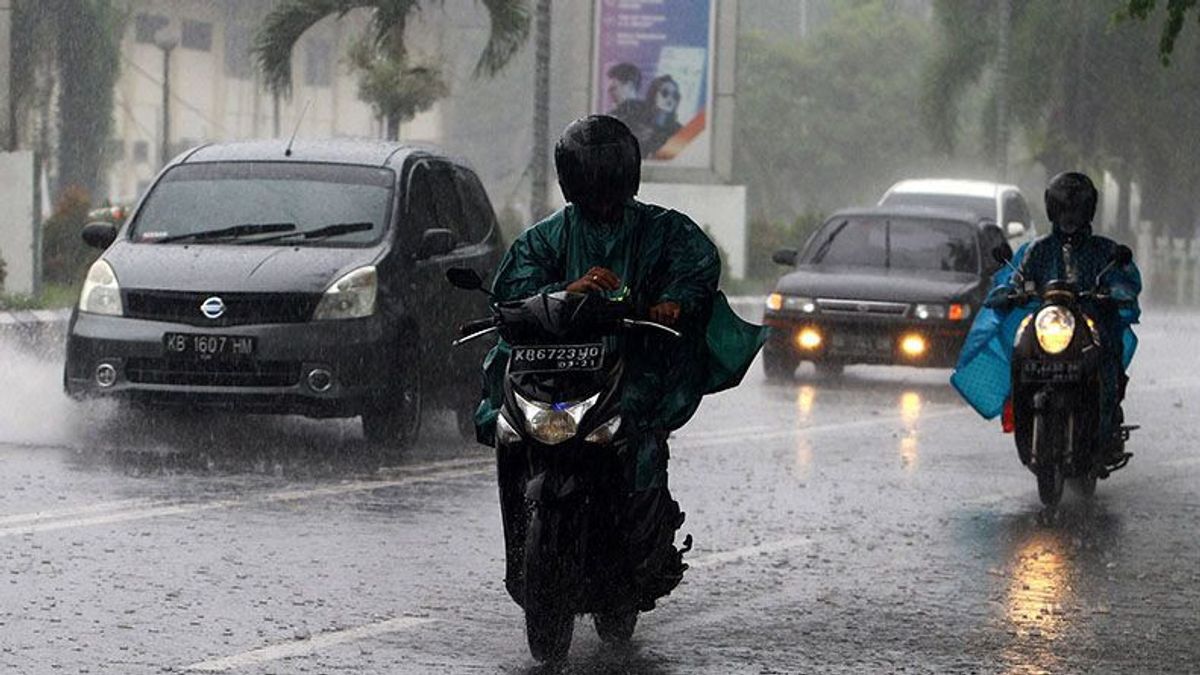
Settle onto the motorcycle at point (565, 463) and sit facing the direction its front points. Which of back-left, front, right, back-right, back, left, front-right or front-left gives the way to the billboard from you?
back

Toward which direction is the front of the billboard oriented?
toward the camera

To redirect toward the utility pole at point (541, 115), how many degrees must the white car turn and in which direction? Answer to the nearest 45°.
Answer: approximately 90° to its right

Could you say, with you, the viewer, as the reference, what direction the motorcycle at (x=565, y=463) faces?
facing the viewer

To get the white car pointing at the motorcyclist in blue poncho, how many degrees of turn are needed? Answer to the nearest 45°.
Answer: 0° — it already faces them

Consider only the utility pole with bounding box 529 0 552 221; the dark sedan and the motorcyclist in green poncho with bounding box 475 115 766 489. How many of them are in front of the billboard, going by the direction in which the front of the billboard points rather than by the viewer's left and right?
3

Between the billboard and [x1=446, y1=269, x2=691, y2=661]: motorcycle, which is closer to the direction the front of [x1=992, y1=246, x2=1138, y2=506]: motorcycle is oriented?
the motorcycle

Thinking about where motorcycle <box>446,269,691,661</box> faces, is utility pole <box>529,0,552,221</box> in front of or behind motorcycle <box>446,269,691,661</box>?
behind

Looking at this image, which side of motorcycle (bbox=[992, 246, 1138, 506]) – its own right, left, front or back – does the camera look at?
front

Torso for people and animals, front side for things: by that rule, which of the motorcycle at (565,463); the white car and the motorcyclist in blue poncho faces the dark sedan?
the white car

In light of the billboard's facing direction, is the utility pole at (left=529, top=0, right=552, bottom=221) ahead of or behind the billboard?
ahead
